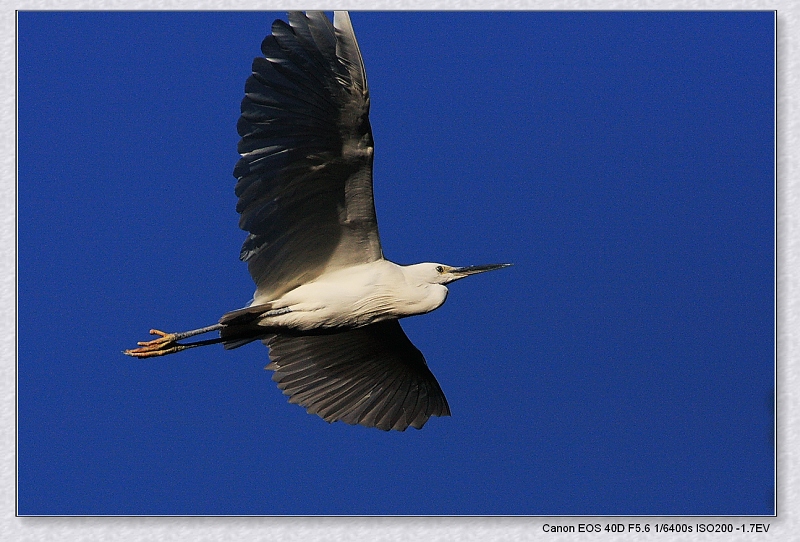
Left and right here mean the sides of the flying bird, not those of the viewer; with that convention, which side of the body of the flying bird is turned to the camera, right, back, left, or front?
right
